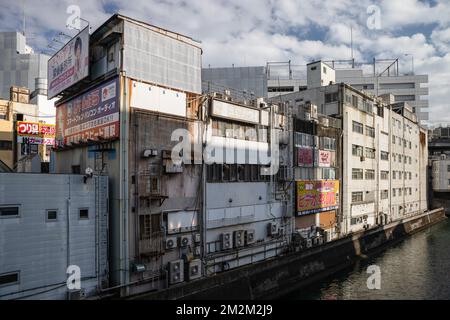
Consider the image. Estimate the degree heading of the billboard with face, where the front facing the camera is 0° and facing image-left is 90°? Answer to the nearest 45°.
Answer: approximately 45°

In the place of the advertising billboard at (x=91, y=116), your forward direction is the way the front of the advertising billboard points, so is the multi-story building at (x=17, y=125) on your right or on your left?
on your right

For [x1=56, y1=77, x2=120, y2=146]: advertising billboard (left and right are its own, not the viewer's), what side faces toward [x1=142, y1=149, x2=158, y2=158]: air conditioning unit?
left

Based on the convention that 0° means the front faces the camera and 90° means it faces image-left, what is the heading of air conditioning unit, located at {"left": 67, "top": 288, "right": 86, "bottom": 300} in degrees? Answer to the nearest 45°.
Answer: approximately 315°

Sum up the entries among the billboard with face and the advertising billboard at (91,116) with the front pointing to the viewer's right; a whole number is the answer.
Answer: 0

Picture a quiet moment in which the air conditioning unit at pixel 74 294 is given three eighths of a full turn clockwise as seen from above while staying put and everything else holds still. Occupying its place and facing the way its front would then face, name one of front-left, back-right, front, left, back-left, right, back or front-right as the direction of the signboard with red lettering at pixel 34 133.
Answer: right

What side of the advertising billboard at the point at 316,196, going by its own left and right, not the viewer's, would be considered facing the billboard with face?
right

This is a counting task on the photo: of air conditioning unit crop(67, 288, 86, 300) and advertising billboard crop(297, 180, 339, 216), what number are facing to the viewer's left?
0

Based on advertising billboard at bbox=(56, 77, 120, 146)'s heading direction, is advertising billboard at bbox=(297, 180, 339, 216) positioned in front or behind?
behind
